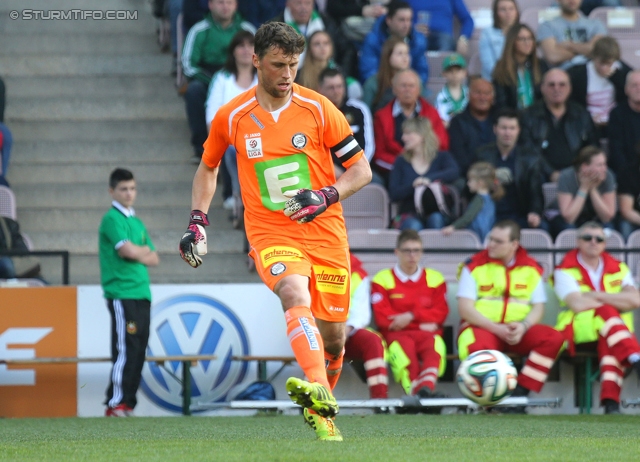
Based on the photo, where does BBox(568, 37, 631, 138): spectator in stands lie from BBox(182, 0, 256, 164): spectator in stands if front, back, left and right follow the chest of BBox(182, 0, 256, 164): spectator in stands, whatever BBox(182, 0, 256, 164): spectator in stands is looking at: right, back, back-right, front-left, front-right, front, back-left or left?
left

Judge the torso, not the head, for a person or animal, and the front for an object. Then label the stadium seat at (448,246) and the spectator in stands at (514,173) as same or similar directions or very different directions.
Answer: same or similar directions

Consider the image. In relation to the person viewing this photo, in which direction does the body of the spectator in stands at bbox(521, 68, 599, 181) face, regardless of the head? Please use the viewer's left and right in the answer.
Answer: facing the viewer

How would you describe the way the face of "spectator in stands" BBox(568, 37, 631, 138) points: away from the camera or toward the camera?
toward the camera

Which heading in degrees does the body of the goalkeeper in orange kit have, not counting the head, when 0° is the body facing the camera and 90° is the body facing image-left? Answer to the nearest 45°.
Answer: approximately 0°

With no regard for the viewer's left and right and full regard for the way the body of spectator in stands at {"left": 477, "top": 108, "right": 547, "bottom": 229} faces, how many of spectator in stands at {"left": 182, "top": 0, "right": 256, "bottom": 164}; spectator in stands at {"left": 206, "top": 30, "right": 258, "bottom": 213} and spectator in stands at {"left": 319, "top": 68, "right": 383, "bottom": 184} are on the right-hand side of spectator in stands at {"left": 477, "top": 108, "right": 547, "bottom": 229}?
3

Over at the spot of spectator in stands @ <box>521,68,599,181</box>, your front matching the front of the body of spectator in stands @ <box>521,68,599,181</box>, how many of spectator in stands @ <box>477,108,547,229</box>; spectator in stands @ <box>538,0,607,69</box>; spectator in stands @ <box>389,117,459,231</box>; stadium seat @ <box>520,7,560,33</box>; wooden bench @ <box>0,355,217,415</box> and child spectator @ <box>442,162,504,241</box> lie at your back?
2

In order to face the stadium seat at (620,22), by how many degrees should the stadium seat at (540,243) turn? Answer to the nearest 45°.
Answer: approximately 180°

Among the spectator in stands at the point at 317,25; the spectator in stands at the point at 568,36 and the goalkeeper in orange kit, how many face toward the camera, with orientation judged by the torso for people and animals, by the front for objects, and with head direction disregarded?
3

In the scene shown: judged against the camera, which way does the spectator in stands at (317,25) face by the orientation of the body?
toward the camera

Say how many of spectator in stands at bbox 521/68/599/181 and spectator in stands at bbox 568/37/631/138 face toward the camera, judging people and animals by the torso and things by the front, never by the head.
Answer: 2

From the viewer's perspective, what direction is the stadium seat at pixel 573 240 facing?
toward the camera

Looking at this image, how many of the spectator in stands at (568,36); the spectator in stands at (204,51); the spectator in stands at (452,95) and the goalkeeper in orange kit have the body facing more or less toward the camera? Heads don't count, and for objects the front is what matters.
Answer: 4

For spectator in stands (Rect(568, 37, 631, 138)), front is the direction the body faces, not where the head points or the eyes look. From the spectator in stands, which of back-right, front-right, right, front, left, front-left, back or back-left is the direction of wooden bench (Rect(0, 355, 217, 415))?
front-right
